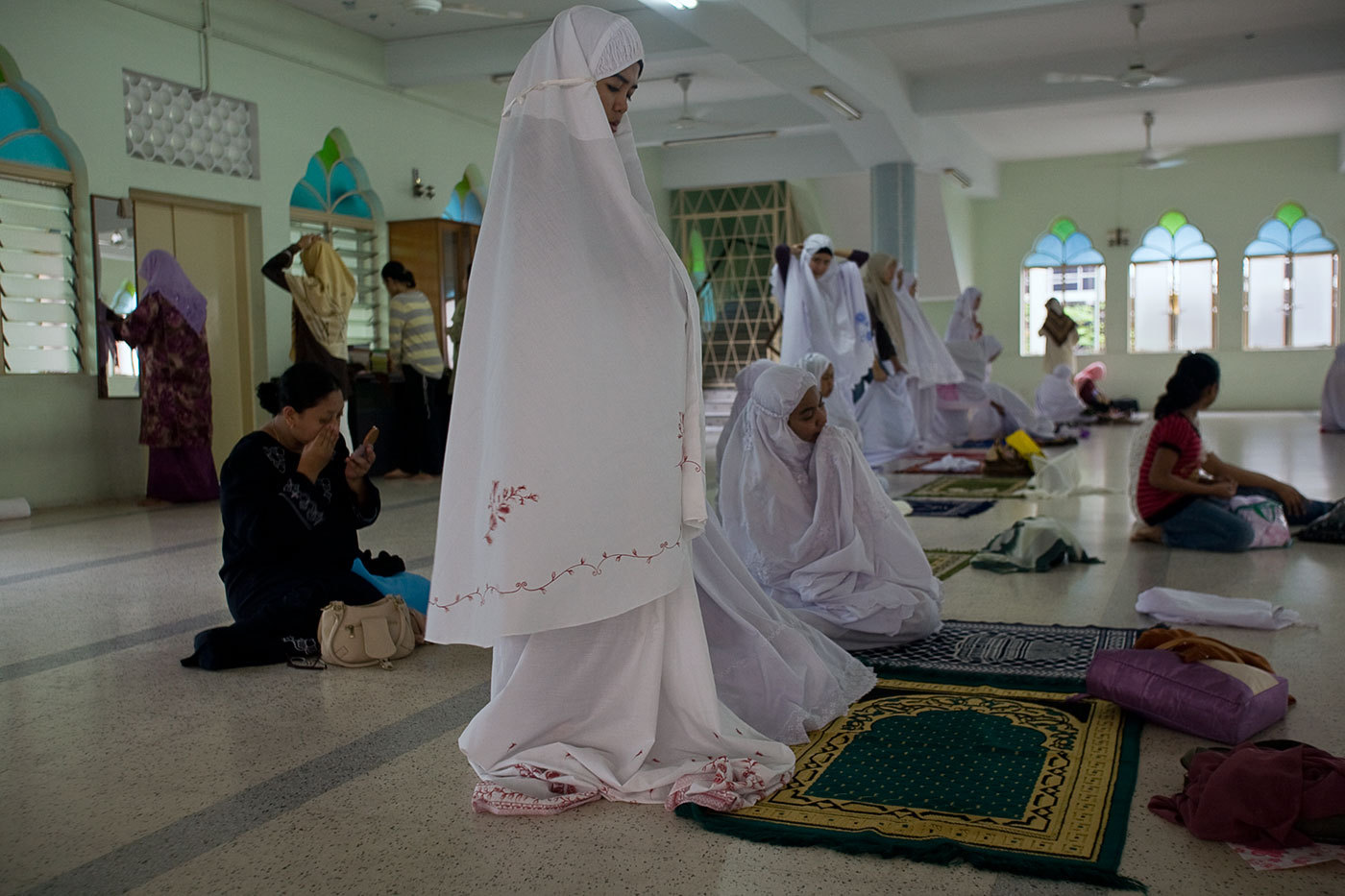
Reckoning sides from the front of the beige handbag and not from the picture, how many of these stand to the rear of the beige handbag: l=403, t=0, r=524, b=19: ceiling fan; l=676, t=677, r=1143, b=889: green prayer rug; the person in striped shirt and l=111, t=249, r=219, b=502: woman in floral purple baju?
3

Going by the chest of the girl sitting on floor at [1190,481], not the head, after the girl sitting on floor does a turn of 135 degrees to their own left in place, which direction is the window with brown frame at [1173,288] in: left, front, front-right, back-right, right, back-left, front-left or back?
front-right

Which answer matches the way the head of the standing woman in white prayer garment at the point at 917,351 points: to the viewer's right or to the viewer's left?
to the viewer's right

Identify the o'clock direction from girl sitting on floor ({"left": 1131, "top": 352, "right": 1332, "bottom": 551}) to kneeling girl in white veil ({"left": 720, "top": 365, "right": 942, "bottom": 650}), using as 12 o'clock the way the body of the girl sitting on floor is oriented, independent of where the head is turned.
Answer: The kneeling girl in white veil is roughly at 4 o'clock from the girl sitting on floor.

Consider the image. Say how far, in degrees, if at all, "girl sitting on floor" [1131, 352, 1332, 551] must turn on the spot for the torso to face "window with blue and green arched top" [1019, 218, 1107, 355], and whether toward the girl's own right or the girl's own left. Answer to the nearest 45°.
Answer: approximately 90° to the girl's own left

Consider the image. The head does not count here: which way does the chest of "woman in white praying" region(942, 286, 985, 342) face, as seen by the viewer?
to the viewer's right
